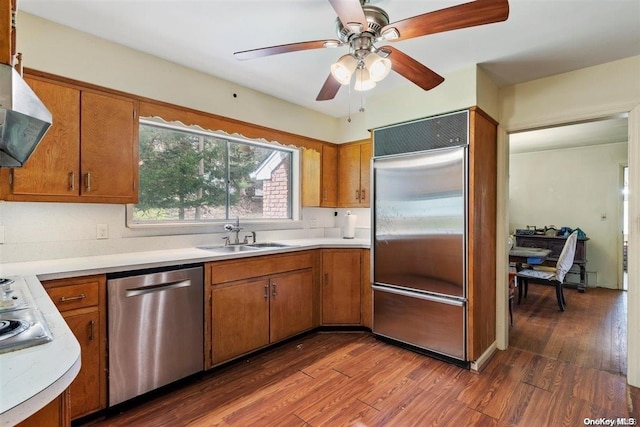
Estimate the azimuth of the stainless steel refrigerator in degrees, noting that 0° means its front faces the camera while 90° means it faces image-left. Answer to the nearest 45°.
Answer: approximately 45°

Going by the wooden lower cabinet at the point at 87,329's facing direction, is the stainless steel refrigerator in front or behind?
in front

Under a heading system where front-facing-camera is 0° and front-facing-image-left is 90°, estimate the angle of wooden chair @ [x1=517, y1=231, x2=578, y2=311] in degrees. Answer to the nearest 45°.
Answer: approximately 135°

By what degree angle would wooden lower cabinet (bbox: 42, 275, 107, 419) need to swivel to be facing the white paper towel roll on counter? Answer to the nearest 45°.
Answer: approximately 45° to its left

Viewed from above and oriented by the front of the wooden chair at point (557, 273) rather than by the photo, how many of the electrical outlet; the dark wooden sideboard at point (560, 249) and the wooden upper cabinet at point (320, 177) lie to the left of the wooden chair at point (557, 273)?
2

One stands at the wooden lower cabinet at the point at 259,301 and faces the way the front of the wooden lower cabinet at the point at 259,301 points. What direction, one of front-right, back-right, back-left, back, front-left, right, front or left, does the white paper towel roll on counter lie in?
left

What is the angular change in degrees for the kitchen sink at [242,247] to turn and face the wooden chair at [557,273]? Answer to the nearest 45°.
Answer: approximately 45° to its left

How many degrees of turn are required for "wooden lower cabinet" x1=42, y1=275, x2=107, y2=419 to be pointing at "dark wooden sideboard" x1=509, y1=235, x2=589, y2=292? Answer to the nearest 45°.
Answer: approximately 45° to its left

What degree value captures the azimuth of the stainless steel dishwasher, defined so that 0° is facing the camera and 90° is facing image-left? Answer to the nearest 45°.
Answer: approximately 315°
